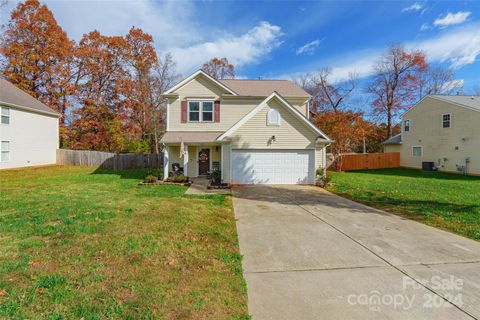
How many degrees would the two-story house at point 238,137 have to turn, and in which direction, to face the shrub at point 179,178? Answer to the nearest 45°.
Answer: approximately 90° to its right

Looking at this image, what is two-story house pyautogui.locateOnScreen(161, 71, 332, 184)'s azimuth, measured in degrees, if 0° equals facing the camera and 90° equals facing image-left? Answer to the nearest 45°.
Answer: approximately 0°

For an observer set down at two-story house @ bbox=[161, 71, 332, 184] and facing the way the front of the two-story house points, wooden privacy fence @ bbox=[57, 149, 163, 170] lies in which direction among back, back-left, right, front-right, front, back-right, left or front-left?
back-right

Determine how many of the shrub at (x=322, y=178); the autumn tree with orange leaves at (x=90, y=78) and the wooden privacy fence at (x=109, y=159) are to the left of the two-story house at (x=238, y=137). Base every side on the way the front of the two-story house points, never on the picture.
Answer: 1

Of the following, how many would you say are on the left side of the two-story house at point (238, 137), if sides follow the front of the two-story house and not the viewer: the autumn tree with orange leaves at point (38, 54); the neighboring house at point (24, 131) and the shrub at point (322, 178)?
1

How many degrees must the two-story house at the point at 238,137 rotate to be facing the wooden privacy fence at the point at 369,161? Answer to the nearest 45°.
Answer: approximately 135° to its left

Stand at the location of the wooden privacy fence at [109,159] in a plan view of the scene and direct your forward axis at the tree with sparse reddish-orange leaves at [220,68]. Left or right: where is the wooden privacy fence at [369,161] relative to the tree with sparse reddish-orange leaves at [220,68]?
right

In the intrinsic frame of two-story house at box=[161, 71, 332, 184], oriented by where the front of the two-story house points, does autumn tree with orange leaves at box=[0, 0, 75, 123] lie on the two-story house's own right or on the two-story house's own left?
on the two-story house's own right

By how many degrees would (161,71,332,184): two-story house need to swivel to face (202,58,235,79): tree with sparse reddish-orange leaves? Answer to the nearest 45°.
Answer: approximately 180°

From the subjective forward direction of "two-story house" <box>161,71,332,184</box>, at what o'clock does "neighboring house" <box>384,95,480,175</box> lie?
The neighboring house is roughly at 8 o'clock from the two-story house.

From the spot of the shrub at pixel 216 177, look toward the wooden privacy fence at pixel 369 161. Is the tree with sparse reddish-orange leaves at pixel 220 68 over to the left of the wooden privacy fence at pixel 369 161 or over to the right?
left

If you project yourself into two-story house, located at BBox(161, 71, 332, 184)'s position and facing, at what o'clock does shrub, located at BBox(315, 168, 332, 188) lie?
The shrub is roughly at 9 o'clock from the two-story house.

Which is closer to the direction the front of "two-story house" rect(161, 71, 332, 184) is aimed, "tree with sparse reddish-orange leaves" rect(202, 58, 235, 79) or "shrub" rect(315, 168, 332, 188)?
the shrub
